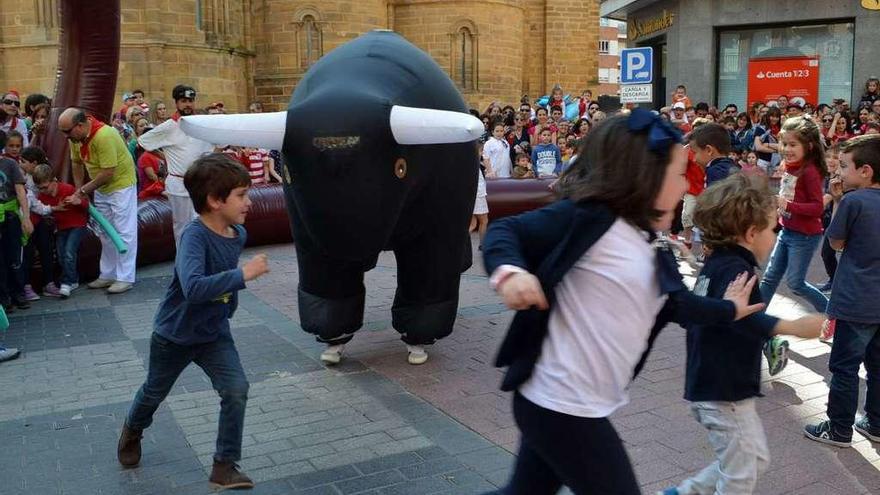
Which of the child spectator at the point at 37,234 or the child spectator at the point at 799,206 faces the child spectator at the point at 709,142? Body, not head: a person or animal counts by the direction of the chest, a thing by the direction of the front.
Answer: the child spectator at the point at 37,234

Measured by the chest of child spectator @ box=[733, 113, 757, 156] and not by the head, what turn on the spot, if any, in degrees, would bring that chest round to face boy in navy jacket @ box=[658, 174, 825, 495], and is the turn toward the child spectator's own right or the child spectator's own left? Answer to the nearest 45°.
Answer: approximately 45° to the child spectator's own left

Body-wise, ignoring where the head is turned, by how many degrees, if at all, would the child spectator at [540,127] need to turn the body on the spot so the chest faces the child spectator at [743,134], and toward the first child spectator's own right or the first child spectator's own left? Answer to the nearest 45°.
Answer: approximately 90° to the first child spectator's own left

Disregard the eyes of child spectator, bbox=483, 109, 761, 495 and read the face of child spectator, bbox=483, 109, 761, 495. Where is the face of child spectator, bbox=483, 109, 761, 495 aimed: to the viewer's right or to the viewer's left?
to the viewer's right

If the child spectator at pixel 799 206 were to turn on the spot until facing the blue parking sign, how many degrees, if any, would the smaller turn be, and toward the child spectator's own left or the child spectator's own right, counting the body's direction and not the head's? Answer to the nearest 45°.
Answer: approximately 135° to the child spectator's own right

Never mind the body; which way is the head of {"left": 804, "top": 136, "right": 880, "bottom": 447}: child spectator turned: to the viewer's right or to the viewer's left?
to the viewer's left
